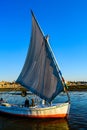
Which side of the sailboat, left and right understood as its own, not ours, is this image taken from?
right
